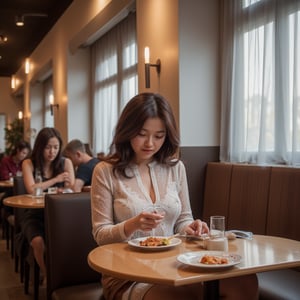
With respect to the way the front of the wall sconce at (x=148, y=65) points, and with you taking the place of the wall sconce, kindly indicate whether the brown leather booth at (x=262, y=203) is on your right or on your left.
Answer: on your left

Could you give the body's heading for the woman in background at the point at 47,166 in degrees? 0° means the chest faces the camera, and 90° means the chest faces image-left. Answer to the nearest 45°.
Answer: approximately 315°

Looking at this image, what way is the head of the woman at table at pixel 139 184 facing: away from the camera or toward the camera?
toward the camera

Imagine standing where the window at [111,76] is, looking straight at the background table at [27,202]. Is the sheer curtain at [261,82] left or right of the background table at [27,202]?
left

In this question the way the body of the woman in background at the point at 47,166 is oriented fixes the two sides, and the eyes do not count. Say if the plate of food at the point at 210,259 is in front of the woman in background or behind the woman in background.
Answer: in front

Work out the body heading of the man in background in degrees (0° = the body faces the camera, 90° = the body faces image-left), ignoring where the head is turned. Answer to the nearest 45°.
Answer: approximately 90°

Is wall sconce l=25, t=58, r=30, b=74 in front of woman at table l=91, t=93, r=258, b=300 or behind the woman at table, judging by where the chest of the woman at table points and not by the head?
behind

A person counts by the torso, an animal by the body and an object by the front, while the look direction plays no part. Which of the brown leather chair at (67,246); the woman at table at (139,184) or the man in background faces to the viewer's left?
the man in background
